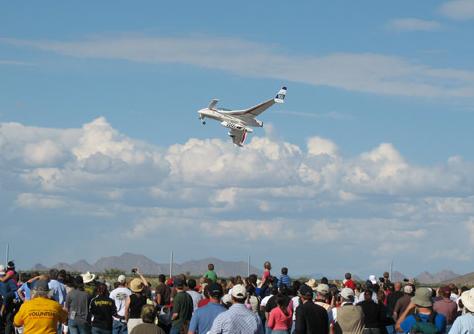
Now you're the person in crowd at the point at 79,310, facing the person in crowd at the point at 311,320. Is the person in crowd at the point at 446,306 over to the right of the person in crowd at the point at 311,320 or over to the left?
left

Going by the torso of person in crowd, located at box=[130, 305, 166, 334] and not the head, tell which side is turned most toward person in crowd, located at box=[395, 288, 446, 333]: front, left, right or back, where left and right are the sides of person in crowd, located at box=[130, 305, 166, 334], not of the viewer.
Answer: right

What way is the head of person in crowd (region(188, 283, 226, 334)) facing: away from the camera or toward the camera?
away from the camera

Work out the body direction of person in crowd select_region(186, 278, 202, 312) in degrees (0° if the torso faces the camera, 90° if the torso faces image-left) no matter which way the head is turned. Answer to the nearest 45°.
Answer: approximately 180°

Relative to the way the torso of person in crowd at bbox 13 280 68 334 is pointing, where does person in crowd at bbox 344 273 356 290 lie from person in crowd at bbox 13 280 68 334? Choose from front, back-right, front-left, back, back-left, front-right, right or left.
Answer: front-right

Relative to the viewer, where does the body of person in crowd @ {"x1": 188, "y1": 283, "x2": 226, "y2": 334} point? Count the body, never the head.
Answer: away from the camera

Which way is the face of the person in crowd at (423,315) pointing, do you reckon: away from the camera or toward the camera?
away from the camera

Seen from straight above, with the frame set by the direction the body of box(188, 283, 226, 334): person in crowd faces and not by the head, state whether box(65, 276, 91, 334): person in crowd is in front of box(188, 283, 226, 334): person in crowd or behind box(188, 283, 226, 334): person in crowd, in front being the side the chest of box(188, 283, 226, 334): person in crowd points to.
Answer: in front

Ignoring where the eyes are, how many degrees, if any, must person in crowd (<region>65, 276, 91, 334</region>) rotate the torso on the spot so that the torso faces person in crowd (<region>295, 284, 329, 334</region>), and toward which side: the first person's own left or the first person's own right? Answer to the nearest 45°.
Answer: approximately 135° to the first person's own right

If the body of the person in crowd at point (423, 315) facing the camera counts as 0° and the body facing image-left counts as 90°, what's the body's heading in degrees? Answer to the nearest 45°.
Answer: approximately 180°

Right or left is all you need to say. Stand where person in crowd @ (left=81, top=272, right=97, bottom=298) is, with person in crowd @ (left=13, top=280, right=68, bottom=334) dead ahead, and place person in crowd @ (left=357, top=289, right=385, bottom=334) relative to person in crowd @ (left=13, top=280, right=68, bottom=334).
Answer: left

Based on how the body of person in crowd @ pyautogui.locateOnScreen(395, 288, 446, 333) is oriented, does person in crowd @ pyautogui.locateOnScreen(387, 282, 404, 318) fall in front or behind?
in front

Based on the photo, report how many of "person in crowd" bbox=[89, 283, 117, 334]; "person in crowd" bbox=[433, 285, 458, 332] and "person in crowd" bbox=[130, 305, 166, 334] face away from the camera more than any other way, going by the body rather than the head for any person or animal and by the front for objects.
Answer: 3

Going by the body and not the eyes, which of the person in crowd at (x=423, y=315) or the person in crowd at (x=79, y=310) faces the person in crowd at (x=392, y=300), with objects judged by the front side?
the person in crowd at (x=423, y=315)

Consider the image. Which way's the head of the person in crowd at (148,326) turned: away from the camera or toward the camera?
away from the camera

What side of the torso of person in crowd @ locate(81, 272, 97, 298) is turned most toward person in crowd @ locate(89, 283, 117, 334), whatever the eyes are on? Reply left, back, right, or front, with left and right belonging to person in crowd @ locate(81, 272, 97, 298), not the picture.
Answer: back

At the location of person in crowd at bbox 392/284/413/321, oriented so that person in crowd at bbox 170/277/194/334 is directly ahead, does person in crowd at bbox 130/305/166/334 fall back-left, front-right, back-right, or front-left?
front-left

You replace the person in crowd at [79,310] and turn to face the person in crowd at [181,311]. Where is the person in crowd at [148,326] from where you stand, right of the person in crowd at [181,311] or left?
right
